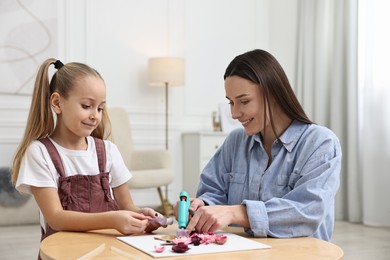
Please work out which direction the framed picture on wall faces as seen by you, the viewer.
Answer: facing the viewer

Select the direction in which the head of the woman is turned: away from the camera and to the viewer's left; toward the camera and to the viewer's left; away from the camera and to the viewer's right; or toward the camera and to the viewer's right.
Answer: toward the camera and to the viewer's left

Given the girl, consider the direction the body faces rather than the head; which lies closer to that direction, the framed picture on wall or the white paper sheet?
the white paper sheet

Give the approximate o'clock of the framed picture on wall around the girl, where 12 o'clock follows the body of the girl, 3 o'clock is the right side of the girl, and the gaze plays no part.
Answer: The framed picture on wall is roughly at 7 o'clock from the girl.

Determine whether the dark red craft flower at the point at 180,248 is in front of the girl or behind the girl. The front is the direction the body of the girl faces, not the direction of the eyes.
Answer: in front

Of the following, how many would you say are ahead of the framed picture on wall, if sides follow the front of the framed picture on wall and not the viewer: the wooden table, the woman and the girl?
3

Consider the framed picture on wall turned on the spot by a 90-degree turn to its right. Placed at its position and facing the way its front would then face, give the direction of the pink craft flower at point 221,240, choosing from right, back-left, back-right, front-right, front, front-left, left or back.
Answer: left

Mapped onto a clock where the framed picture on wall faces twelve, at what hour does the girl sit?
The girl is roughly at 12 o'clock from the framed picture on wall.

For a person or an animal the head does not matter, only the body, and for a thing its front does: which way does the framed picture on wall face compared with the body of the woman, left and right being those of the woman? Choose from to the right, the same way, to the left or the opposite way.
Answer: to the left

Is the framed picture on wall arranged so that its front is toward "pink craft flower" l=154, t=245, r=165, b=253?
yes

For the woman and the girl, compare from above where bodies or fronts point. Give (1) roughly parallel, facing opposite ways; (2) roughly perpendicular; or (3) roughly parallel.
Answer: roughly perpendicular

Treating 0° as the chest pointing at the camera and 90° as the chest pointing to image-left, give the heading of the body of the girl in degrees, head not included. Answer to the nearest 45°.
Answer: approximately 315°

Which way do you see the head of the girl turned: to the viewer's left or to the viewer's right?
to the viewer's right

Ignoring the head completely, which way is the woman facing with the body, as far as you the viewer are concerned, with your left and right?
facing the viewer and to the left of the viewer

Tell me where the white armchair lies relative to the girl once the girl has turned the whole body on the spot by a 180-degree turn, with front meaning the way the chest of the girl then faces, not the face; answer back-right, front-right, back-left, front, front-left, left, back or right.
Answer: front-right

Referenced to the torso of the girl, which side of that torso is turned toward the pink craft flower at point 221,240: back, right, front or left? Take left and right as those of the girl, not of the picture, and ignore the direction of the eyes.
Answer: front
